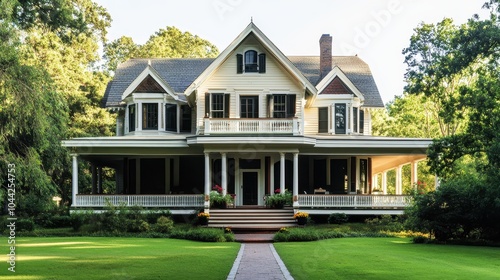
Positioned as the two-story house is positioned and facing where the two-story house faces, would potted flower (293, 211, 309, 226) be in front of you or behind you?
in front

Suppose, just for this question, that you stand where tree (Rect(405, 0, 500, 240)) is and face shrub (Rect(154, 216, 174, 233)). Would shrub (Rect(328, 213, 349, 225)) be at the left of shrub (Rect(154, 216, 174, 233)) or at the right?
right

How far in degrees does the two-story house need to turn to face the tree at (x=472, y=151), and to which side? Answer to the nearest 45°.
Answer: approximately 45° to its left

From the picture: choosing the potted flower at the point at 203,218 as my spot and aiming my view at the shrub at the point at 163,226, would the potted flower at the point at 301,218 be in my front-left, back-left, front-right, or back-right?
back-left

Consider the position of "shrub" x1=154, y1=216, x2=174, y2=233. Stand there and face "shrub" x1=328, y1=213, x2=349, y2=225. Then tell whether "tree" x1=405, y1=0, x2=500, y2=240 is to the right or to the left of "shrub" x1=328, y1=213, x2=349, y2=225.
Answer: right

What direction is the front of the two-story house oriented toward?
toward the camera
